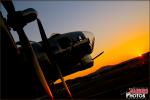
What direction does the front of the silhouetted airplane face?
to the viewer's right
